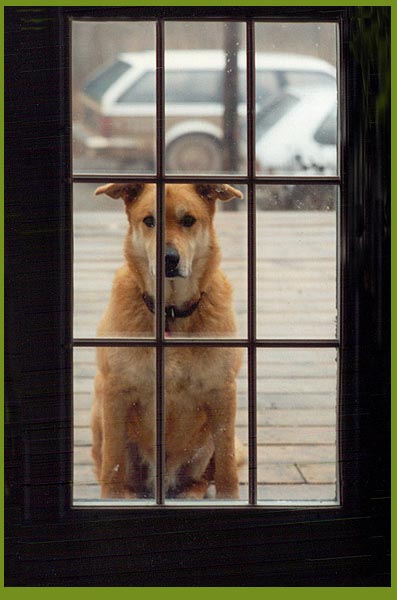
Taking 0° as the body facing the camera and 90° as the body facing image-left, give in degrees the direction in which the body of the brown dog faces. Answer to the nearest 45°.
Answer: approximately 0°
